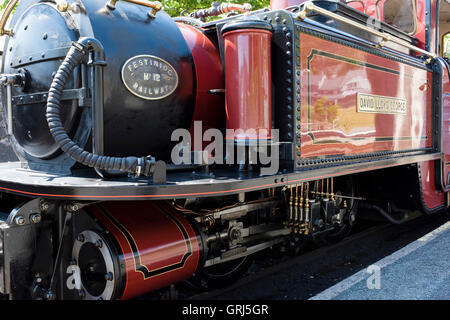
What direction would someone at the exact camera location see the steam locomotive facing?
facing the viewer and to the left of the viewer
